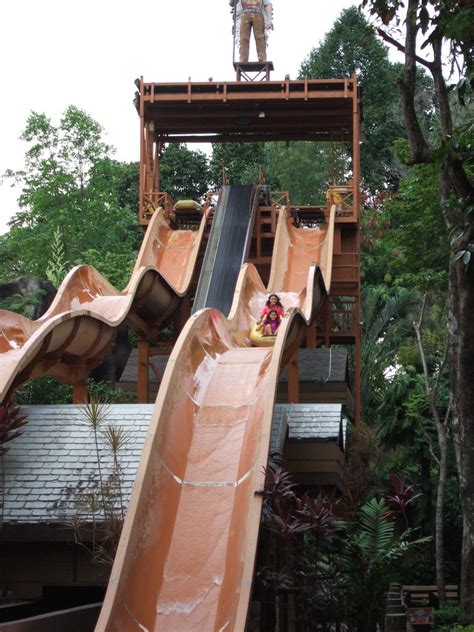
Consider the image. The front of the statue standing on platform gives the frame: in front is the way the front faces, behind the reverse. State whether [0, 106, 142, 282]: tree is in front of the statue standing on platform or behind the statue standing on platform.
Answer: behind

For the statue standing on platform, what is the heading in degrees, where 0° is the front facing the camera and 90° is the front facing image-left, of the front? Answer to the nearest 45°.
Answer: approximately 0°

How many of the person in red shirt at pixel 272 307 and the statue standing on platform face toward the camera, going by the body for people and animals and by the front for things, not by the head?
2

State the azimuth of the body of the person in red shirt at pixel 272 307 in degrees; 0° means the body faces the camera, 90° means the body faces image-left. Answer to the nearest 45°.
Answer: approximately 0°
